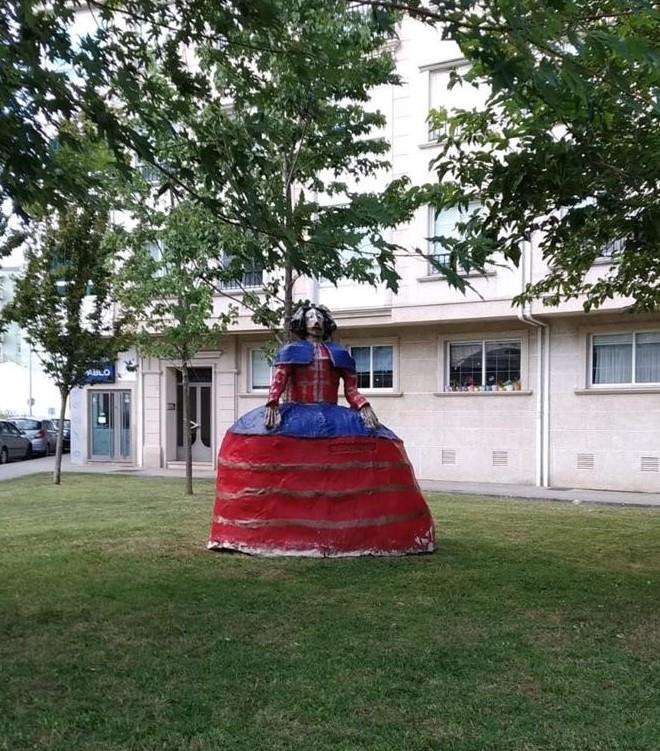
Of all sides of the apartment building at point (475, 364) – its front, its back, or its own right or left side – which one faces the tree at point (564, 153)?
front

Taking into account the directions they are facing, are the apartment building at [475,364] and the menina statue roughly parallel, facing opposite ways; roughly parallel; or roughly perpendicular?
roughly parallel

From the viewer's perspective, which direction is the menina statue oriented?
toward the camera

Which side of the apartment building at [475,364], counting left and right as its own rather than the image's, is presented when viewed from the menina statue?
front

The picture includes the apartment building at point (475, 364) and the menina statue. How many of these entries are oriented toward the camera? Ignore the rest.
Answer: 2

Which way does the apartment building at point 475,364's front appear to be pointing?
toward the camera
